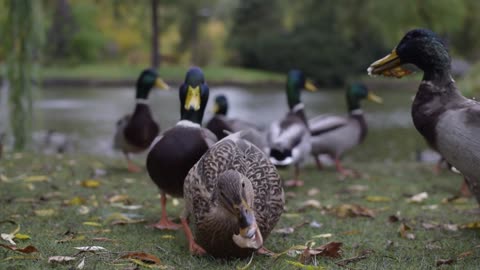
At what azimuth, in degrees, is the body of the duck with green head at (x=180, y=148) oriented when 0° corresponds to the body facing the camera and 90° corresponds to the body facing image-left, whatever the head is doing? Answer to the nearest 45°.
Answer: approximately 0°

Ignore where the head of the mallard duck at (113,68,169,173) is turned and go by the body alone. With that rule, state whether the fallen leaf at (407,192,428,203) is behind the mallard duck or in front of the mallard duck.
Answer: in front

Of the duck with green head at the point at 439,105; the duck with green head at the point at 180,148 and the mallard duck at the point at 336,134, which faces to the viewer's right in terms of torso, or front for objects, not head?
the mallard duck

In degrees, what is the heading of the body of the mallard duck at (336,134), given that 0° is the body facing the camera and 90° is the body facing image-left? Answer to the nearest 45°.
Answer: approximately 270°

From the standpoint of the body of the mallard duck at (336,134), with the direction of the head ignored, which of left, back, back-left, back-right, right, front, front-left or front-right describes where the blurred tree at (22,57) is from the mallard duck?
back

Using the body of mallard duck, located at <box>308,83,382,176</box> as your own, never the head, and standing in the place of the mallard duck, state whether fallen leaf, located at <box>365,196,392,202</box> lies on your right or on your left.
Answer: on your right

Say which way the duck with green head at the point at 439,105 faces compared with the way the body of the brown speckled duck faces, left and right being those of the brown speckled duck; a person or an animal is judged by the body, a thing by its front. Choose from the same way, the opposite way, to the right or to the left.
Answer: to the right

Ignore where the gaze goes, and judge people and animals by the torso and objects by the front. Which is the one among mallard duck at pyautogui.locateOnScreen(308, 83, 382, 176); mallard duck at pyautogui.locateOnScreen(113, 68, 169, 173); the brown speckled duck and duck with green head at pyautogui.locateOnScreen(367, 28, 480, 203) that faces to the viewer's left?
the duck with green head

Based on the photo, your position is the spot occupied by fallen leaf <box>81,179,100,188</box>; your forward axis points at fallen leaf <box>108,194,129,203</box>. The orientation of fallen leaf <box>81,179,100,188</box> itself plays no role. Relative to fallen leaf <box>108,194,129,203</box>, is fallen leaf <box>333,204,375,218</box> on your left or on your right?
left

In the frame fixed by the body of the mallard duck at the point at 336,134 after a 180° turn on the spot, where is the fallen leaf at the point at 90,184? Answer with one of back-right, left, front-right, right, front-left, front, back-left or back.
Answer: front-left

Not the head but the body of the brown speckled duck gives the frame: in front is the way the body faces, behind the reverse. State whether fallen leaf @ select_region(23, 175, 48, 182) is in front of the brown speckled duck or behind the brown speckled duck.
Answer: behind

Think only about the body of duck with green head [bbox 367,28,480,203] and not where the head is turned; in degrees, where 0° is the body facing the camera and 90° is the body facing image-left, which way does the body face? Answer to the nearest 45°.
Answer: approximately 90°

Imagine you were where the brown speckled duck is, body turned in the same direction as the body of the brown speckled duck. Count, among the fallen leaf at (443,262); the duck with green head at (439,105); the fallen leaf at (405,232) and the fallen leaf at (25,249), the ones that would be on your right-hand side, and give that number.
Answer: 1
